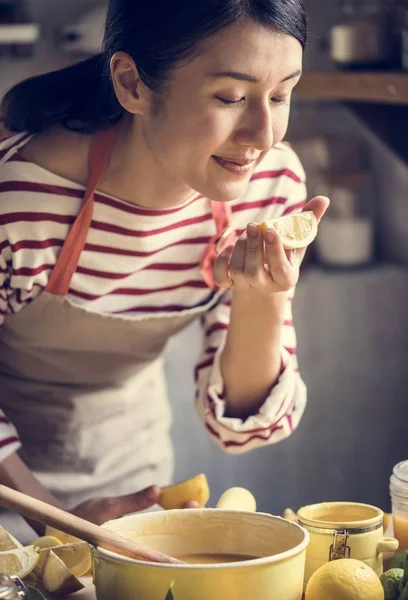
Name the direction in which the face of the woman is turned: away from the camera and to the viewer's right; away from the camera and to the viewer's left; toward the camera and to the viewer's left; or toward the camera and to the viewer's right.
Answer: toward the camera and to the viewer's right

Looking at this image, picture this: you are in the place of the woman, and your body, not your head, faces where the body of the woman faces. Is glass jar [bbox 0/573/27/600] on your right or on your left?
on your right

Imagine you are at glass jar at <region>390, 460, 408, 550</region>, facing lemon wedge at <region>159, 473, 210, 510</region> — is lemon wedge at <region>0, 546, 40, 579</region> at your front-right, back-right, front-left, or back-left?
front-left

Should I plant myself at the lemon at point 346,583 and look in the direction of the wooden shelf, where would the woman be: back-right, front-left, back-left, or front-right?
front-left

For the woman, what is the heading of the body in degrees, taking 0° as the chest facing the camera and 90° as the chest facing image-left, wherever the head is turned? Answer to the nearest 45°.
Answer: approximately 315°

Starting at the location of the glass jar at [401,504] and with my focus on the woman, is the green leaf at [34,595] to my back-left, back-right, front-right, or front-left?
front-left

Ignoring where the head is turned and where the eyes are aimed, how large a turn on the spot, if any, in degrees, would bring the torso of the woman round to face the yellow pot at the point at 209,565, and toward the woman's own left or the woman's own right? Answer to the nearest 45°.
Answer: approximately 45° to the woman's own right

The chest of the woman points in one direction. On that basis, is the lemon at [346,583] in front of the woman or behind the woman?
in front
